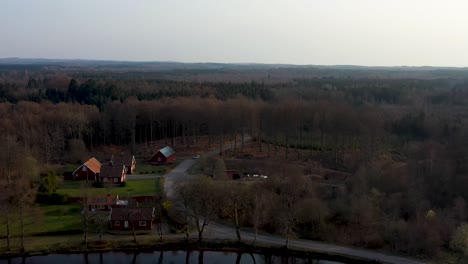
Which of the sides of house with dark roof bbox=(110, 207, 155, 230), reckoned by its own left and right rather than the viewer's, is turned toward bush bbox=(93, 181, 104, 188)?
back

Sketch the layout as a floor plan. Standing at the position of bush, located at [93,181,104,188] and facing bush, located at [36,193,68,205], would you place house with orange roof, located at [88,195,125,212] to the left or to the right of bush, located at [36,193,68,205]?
left

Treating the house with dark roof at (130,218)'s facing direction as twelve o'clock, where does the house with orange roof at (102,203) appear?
the house with orange roof at (102,203) is roughly at 5 o'clock from the house with dark roof at (130,218).

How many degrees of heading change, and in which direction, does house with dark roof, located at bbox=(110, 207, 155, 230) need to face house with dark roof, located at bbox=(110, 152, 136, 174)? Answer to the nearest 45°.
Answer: approximately 180°

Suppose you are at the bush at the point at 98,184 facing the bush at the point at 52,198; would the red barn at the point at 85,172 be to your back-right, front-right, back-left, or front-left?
back-right

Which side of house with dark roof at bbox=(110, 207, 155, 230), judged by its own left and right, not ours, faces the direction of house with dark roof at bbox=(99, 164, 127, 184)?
back
